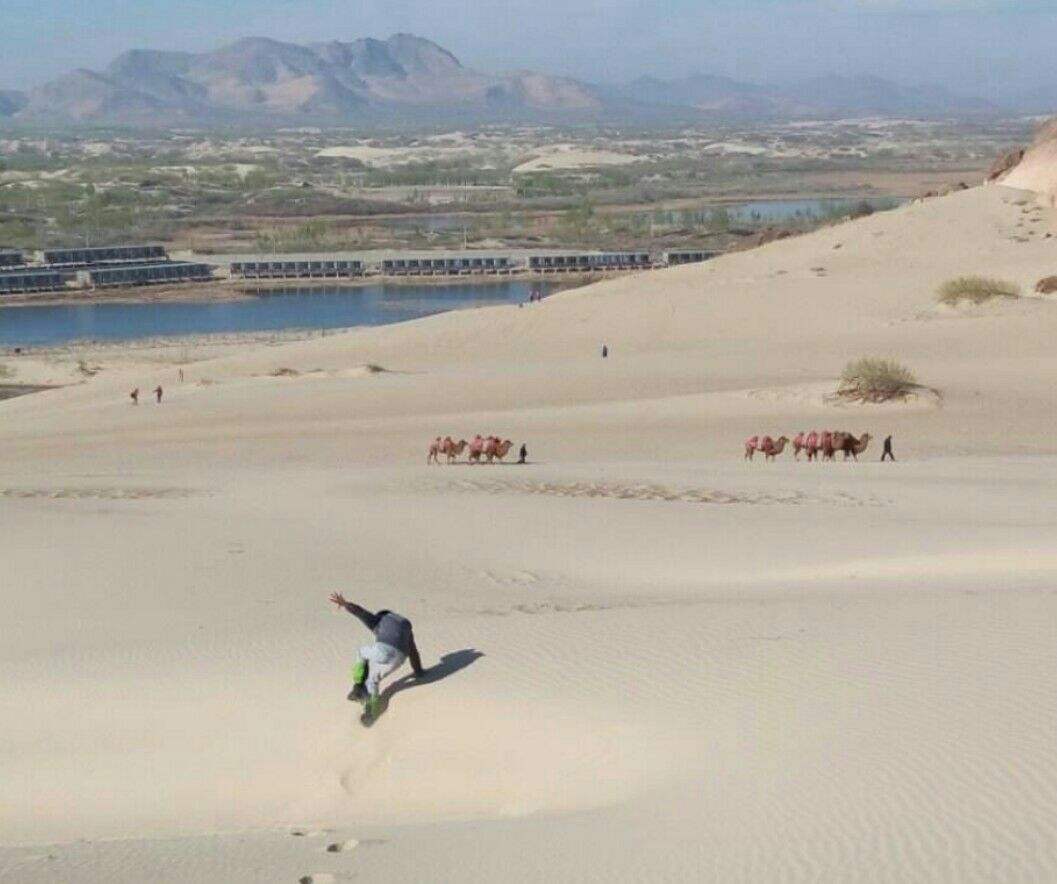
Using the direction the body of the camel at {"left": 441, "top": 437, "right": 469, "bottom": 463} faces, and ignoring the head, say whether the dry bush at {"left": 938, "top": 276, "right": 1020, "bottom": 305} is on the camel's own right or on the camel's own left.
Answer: on the camel's own left

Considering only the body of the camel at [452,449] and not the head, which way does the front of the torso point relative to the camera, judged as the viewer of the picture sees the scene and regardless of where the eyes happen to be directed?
to the viewer's right

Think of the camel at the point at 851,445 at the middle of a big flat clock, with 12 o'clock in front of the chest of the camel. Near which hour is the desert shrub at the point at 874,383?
The desert shrub is roughly at 9 o'clock from the camel.

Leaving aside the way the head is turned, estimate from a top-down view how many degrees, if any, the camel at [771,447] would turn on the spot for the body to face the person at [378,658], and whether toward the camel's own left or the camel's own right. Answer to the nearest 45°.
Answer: approximately 90° to the camel's own right

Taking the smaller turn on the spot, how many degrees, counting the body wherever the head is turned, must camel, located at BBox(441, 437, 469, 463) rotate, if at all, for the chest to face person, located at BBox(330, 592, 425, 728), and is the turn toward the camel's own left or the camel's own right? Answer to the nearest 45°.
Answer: approximately 90° to the camel's own right

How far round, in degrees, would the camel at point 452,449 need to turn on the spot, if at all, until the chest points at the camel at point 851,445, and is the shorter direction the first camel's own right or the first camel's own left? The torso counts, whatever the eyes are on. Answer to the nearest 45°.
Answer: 0° — it already faces it

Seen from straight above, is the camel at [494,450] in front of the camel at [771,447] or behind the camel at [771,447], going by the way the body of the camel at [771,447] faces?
behind

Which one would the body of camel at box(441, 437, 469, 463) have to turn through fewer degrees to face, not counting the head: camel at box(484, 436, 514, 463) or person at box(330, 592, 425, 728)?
the camel

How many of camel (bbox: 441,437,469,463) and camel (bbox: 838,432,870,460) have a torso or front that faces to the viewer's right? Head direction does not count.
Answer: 2

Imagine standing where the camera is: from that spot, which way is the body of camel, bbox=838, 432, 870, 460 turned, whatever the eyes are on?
to the viewer's right

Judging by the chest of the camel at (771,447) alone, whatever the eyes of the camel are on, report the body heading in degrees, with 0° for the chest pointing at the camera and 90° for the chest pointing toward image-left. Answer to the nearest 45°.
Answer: approximately 270°

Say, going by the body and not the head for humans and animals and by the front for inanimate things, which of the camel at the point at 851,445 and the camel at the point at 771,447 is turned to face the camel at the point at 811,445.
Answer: the camel at the point at 771,447

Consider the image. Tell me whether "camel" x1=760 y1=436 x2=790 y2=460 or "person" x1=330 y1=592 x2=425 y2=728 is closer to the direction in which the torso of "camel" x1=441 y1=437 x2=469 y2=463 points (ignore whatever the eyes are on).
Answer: the camel
